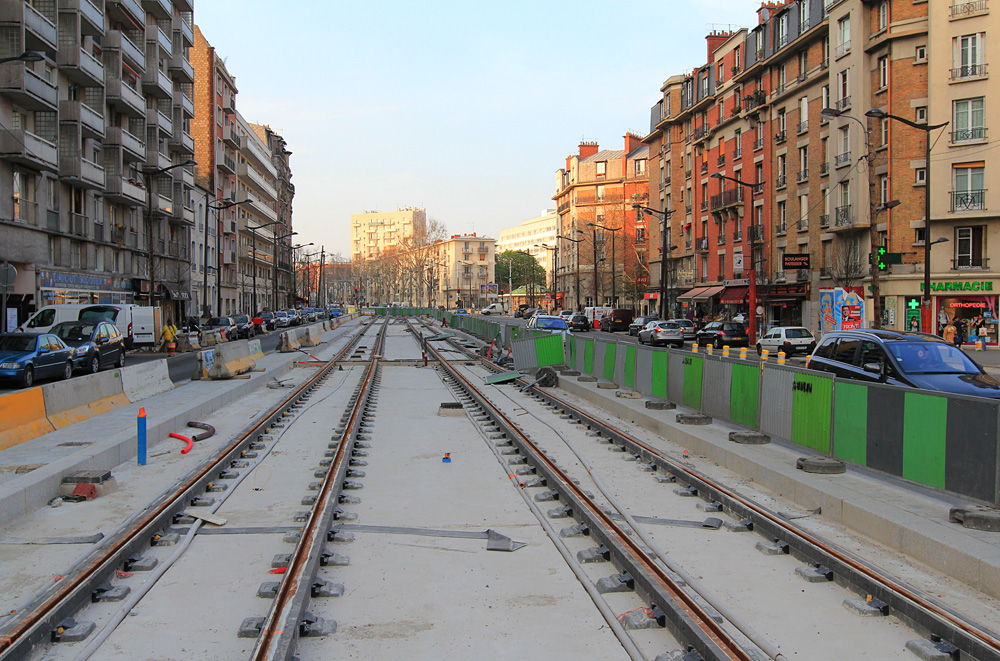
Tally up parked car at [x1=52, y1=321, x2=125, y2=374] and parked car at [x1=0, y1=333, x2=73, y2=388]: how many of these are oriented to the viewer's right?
0

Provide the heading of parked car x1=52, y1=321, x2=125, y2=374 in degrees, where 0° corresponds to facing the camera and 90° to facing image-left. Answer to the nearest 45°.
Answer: approximately 45°

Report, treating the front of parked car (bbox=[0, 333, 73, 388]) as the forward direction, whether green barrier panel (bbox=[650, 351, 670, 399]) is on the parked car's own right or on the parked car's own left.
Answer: on the parked car's own left

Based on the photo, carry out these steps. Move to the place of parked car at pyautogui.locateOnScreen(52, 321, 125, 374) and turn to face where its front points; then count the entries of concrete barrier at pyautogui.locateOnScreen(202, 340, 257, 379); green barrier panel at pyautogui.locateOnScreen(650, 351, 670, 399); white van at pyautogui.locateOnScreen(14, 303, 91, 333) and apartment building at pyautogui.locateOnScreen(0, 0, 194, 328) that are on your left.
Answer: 2

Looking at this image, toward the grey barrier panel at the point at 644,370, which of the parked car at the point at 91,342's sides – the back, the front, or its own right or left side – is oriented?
left

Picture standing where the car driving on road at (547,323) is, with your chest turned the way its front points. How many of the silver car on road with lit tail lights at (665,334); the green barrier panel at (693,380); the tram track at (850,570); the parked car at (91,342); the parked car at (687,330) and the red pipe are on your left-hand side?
2

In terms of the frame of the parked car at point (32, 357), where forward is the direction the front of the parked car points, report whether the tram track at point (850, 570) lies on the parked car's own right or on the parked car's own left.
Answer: on the parked car's own left

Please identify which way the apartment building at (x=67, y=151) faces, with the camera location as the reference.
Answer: facing the viewer and to the right of the viewer

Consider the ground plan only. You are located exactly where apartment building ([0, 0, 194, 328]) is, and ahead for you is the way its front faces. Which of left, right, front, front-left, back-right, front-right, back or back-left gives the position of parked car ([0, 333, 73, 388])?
front-right

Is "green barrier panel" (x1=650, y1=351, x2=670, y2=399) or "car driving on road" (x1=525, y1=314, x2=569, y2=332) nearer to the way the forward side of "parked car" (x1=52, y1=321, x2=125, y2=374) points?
the green barrier panel

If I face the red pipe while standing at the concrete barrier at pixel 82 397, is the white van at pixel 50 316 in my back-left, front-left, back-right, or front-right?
back-left

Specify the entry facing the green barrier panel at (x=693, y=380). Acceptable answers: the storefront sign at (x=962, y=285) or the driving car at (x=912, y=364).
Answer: the storefront sign
